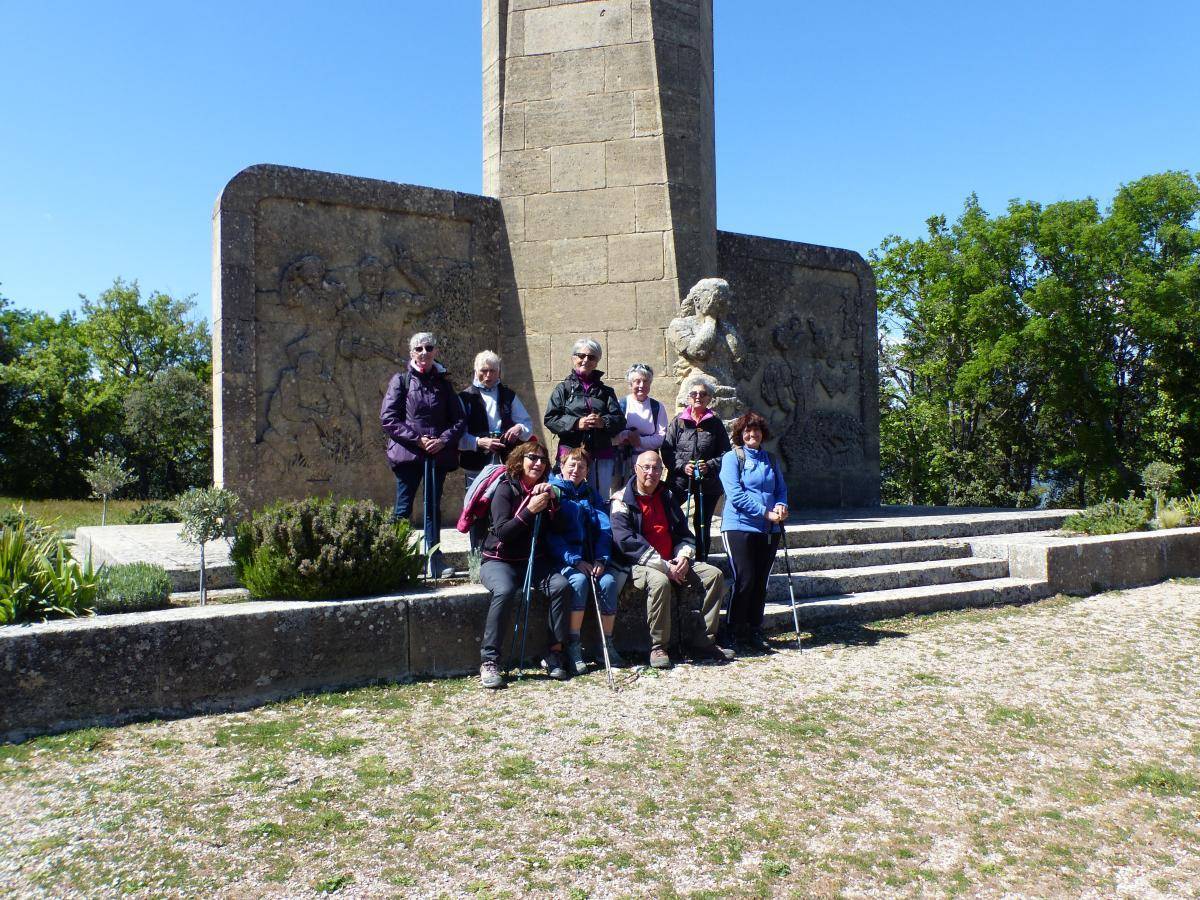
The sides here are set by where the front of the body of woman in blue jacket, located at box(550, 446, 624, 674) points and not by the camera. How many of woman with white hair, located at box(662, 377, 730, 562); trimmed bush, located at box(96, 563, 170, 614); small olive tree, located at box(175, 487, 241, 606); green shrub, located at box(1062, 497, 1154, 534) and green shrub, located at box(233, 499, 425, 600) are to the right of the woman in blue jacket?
3

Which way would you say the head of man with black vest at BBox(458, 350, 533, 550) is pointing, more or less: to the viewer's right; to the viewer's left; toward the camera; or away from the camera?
toward the camera

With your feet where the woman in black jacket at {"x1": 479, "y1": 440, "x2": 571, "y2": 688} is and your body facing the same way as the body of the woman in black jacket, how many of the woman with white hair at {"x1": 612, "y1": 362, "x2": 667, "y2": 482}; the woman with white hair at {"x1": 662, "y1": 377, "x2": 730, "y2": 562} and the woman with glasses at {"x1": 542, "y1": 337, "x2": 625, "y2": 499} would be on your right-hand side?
0

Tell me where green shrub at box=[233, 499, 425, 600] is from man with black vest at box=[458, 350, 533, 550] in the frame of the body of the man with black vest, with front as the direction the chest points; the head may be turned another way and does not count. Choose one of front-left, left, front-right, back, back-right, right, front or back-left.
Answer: front-right

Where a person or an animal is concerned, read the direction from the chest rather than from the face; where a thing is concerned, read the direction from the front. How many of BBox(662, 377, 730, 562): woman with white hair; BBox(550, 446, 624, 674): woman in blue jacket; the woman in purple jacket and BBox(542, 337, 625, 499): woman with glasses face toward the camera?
4

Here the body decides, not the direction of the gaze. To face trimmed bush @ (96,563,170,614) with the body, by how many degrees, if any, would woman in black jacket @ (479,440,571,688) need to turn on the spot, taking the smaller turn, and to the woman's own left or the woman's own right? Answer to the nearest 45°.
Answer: approximately 135° to the woman's own right

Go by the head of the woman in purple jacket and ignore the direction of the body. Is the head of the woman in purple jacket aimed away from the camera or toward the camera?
toward the camera

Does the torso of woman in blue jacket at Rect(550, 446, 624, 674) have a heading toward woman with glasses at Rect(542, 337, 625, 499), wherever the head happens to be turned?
no

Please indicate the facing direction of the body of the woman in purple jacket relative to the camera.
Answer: toward the camera

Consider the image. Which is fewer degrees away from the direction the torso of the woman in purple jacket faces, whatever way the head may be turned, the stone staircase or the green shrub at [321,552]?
the green shrub

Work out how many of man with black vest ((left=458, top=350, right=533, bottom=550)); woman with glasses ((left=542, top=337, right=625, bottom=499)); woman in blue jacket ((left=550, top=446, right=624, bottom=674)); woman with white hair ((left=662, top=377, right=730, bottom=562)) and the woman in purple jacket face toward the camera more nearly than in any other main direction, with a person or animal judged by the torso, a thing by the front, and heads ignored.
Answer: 5

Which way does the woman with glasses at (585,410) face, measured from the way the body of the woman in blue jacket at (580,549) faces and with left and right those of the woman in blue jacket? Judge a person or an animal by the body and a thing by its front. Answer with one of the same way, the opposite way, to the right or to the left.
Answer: the same way

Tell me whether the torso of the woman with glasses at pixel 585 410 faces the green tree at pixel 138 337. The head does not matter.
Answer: no

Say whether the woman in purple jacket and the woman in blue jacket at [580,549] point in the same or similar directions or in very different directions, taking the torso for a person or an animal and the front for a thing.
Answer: same or similar directions

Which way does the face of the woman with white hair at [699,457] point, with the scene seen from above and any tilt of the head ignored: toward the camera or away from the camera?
toward the camera

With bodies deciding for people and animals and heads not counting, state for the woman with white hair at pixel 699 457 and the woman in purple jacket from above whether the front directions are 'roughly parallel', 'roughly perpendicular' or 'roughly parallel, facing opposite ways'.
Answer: roughly parallel

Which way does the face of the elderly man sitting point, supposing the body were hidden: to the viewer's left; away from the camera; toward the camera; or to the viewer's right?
toward the camera
